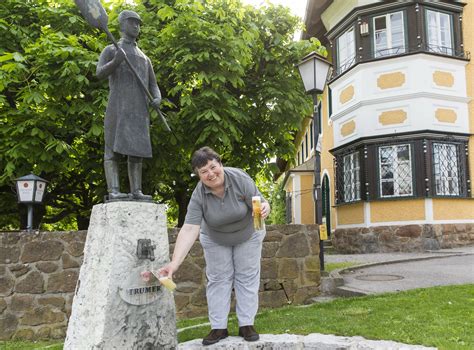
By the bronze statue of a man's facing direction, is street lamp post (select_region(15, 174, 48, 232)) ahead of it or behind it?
behind

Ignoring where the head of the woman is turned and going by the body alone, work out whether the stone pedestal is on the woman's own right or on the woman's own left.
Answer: on the woman's own right

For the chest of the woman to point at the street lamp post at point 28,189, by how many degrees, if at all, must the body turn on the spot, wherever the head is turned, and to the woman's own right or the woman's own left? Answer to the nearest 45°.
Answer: approximately 135° to the woman's own right

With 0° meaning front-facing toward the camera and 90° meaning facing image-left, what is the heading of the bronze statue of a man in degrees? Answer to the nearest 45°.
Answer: approximately 315°

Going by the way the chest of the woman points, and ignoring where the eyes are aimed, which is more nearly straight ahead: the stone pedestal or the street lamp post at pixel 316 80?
the stone pedestal

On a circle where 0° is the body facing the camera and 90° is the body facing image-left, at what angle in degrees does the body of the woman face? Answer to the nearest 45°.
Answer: approximately 0°

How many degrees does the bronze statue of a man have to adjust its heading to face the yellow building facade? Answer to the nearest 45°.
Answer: approximately 90° to its left
